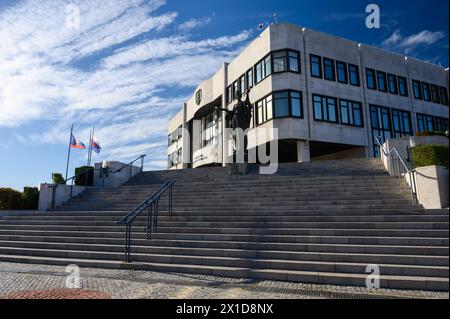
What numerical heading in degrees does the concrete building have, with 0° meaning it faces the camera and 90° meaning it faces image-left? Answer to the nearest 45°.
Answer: approximately 45°

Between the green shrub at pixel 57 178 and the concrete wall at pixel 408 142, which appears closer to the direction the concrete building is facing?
the green shrub

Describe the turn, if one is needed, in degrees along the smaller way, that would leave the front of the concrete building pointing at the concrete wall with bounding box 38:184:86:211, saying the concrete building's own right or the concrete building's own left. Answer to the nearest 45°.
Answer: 0° — it already faces it

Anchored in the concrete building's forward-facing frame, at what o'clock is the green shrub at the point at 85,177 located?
The green shrub is roughly at 12 o'clock from the concrete building.

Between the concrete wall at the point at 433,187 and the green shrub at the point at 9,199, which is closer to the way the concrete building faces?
the green shrub

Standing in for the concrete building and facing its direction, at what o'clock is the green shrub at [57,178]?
The green shrub is roughly at 12 o'clock from the concrete building.

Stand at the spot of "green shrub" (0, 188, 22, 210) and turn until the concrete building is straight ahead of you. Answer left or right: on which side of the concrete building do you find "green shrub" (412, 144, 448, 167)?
right

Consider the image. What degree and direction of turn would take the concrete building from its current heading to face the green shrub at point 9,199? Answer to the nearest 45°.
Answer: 0° — it already faces it

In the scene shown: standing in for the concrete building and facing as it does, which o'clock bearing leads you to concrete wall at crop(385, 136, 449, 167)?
The concrete wall is roughly at 10 o'clock from the concrete building.

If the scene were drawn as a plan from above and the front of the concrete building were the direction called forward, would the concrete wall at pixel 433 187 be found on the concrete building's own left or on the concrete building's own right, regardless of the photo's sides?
on the concrete building's own left

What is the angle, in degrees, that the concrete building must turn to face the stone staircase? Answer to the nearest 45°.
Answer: approximately 45° to its left

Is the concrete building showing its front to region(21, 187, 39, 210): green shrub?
yes

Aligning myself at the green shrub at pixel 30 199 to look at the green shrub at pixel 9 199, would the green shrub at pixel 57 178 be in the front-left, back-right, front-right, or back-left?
back-right
